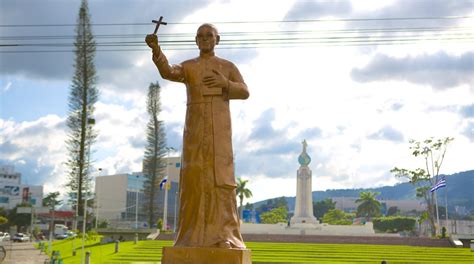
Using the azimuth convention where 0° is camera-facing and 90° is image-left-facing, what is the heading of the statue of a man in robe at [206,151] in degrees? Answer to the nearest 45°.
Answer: approximately 0°

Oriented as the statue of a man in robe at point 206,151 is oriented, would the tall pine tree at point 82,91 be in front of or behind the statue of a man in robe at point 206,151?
behind
